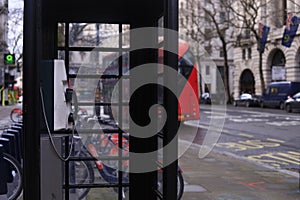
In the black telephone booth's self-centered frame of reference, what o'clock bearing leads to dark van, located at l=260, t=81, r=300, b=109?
The dark van is roughly at 7 o'clock from the black telephone booth.

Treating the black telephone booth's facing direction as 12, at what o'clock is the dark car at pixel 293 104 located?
The dark car is roughly at 7 o'clock from the black telephone booth.

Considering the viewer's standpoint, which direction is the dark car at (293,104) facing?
facing to the left of the viewer

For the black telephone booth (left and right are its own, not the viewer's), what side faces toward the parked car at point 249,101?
back

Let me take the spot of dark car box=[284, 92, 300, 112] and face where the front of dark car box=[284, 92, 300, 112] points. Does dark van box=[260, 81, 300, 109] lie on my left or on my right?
on my right

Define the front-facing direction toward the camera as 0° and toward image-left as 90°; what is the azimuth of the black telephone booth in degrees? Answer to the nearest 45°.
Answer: approximately 0°

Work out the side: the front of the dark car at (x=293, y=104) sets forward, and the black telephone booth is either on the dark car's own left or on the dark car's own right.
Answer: on the dark car's own left
